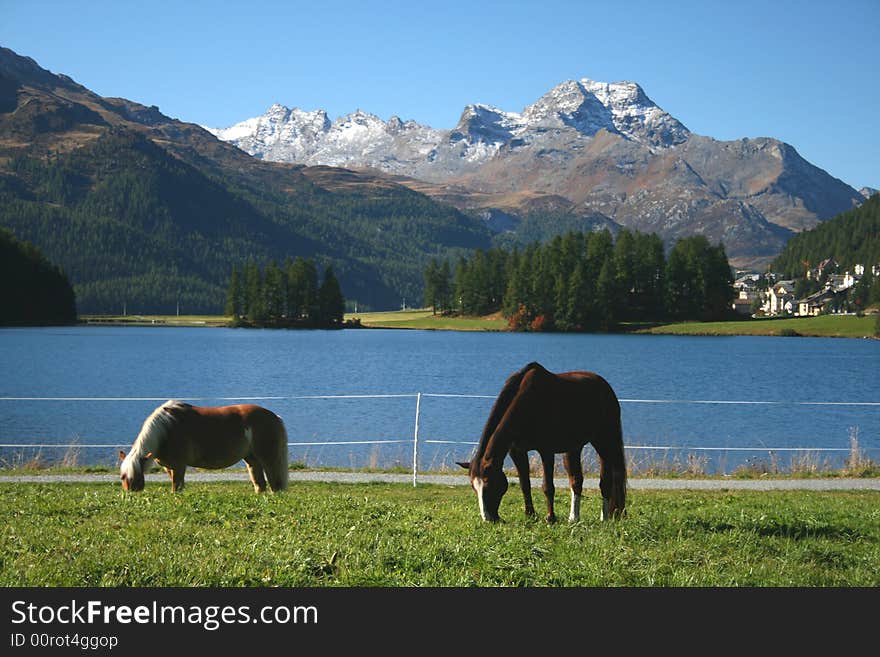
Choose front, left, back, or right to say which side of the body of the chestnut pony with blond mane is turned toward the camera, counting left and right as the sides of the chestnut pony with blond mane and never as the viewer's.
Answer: left

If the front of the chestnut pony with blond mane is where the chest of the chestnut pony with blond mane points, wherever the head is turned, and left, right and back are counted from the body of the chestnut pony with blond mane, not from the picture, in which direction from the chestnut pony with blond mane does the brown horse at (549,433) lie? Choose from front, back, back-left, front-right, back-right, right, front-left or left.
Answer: back-left
